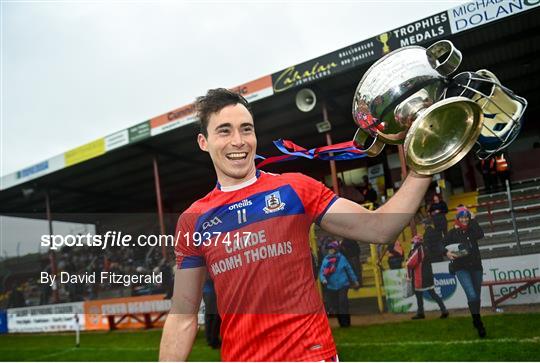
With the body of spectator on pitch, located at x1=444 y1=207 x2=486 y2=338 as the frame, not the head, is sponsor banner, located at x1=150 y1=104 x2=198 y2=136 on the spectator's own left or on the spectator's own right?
on the spectator's own right

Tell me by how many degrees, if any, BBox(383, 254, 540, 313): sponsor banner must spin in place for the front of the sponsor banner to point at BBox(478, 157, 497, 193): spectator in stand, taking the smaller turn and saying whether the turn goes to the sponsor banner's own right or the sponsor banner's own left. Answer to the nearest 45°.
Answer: approximately 180°

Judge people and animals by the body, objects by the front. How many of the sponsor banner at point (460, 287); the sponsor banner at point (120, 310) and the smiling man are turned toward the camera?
3

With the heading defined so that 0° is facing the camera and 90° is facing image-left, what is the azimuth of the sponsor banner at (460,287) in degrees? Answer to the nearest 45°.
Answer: approximately 0°

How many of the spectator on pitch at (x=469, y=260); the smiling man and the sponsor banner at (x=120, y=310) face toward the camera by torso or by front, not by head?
3

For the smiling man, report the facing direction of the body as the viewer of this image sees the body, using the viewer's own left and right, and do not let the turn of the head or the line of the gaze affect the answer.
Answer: facing the viewer
